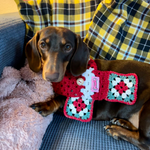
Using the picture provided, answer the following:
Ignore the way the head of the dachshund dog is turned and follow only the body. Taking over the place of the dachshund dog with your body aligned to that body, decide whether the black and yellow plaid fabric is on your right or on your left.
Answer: on your right

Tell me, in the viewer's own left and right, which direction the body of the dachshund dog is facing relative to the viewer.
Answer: facing to the left of the viewer

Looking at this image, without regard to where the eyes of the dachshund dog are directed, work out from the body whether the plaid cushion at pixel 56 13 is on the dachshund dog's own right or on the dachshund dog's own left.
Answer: on the dachshund dog's own right
